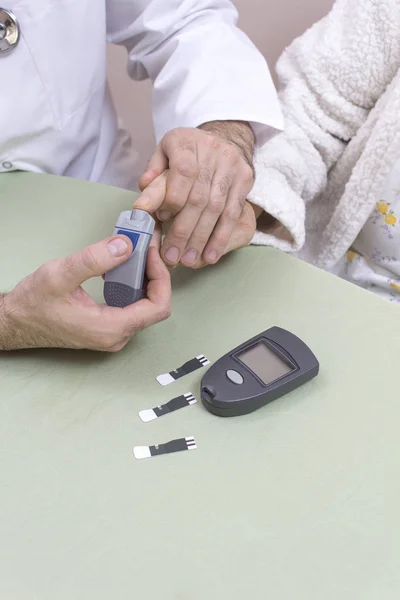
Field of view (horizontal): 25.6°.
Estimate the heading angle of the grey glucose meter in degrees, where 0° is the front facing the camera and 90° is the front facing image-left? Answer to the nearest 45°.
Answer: approximately 45°
